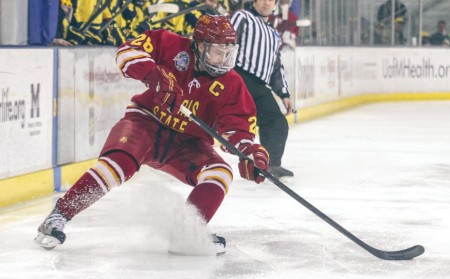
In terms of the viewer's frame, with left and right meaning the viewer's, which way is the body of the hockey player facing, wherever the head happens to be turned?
facing the viewer

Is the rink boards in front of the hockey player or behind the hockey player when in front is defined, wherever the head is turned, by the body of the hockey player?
behind

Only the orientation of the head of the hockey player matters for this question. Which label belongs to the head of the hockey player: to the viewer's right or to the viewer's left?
to the viewer's right

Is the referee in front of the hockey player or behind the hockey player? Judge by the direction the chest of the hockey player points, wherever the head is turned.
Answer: behind

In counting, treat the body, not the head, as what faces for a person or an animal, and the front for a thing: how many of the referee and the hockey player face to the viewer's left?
0

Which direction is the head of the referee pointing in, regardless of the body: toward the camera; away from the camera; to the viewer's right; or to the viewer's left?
toward the camera

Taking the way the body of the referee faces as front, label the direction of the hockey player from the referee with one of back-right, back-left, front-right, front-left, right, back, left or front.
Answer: front-right
